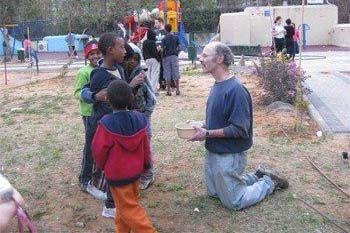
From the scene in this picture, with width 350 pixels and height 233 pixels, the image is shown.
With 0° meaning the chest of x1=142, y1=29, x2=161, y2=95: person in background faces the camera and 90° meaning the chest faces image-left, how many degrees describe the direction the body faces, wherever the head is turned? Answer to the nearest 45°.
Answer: approximately 225°

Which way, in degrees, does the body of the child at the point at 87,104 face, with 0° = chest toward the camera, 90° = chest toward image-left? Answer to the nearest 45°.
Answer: approximately 315°

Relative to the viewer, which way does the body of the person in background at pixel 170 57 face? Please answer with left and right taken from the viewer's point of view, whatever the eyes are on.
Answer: facing away from the viewer

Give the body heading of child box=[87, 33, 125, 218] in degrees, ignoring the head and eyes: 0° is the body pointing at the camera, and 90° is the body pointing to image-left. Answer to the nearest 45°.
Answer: approximately 315°

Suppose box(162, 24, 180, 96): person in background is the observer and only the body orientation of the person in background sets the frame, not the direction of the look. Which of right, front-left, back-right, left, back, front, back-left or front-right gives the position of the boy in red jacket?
back

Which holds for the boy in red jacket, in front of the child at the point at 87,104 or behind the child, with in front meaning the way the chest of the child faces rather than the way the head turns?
in front

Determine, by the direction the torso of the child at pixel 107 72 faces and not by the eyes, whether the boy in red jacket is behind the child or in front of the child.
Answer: in front

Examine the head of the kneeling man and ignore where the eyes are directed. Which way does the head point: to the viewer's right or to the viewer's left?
to the viewer's left

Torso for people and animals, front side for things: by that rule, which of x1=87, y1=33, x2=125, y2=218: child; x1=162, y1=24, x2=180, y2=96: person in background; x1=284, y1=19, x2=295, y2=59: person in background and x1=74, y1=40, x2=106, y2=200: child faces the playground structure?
x1=162, y1=24, x2=180, y2=96: person in background

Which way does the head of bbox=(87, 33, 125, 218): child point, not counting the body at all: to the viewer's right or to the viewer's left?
to the viewer's right

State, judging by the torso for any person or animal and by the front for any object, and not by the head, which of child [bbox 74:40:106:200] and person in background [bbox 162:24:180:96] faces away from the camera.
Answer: the person in background
